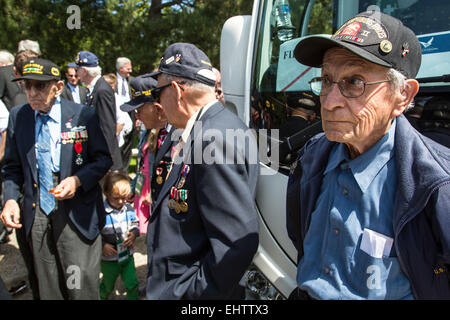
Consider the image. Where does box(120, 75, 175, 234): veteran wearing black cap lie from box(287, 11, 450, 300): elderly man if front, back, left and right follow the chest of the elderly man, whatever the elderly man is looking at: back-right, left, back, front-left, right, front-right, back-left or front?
right

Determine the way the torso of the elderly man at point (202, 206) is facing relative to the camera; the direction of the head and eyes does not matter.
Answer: to the viewer's left

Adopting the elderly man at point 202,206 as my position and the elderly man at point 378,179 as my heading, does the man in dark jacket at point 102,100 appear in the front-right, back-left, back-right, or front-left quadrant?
back-left

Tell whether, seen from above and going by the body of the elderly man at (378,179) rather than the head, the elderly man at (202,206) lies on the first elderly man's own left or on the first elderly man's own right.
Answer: on the first elderly man's own right
